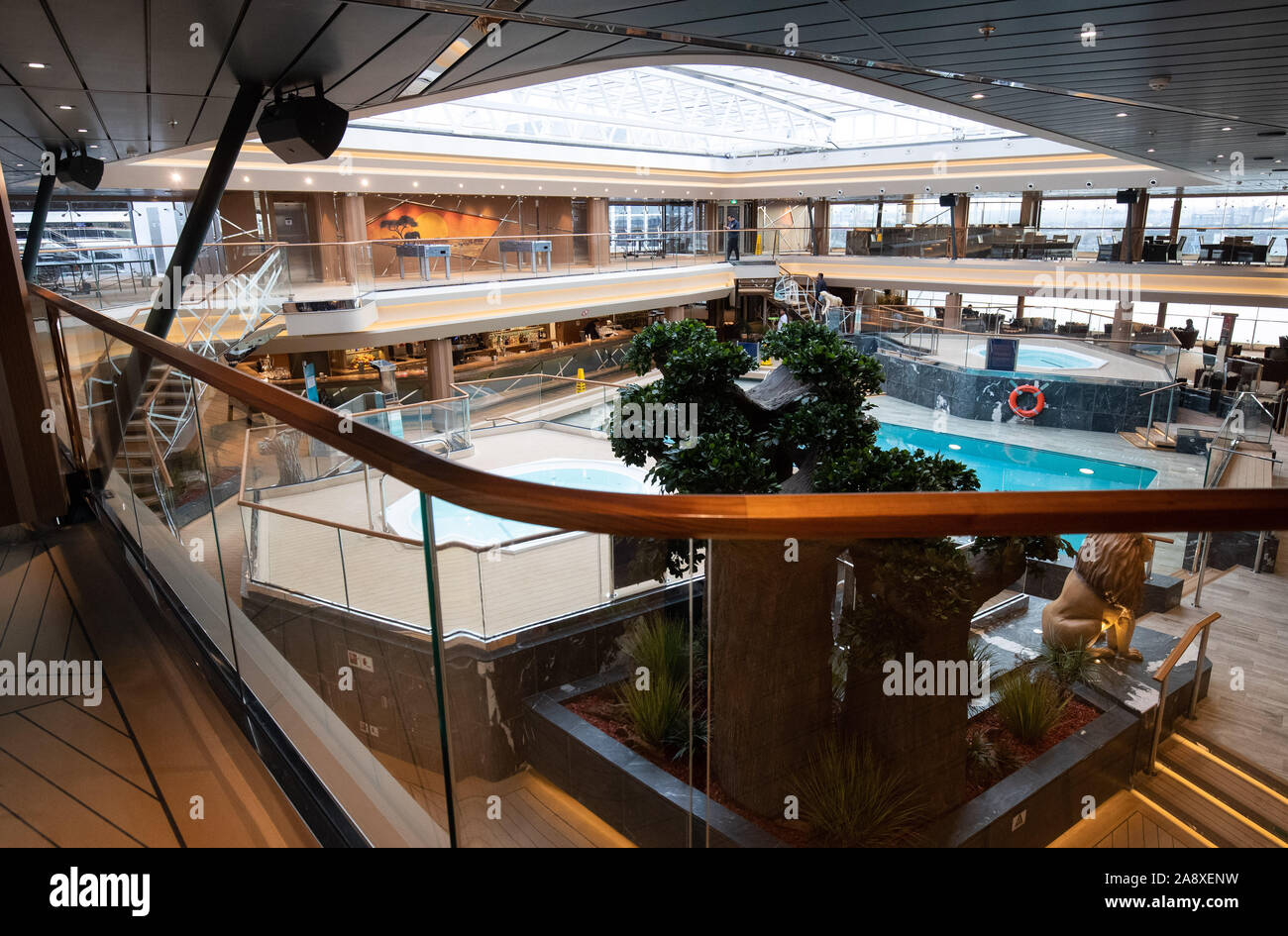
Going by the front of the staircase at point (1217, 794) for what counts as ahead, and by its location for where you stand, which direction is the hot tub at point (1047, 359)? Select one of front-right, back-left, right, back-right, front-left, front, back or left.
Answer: back-right

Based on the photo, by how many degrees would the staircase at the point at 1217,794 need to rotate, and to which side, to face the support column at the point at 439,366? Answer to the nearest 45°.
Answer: approximately 90° to its right

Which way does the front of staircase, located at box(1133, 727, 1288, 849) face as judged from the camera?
facing the viewer and to the left of the viewer

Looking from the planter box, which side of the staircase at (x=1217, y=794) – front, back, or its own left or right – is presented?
front

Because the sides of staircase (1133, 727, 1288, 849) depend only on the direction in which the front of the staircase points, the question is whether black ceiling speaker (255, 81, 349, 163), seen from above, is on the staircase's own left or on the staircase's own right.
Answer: on the staircase's own right

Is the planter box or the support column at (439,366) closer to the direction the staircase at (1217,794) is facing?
the planter box

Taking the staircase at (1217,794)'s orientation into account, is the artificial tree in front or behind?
in front
